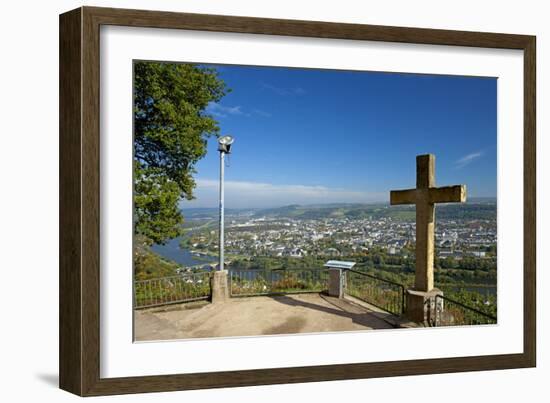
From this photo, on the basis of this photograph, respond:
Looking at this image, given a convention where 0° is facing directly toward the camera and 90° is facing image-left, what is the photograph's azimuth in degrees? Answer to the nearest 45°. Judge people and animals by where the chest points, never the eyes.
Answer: approximately 315°

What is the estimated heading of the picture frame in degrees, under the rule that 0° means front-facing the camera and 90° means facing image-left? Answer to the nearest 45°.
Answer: approximately 315°
